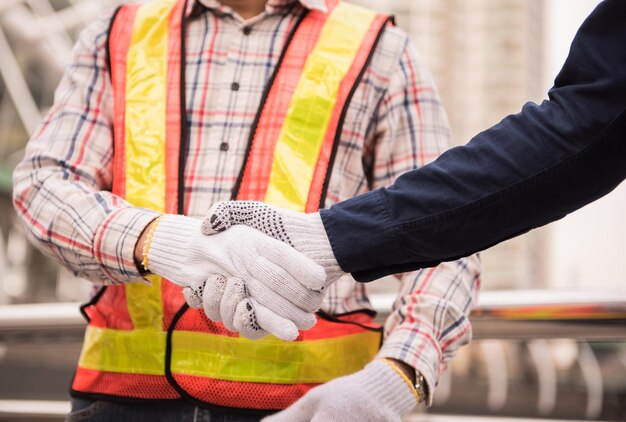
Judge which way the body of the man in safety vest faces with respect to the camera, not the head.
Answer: toward the camera

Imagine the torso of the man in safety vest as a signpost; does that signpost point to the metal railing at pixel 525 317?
no
